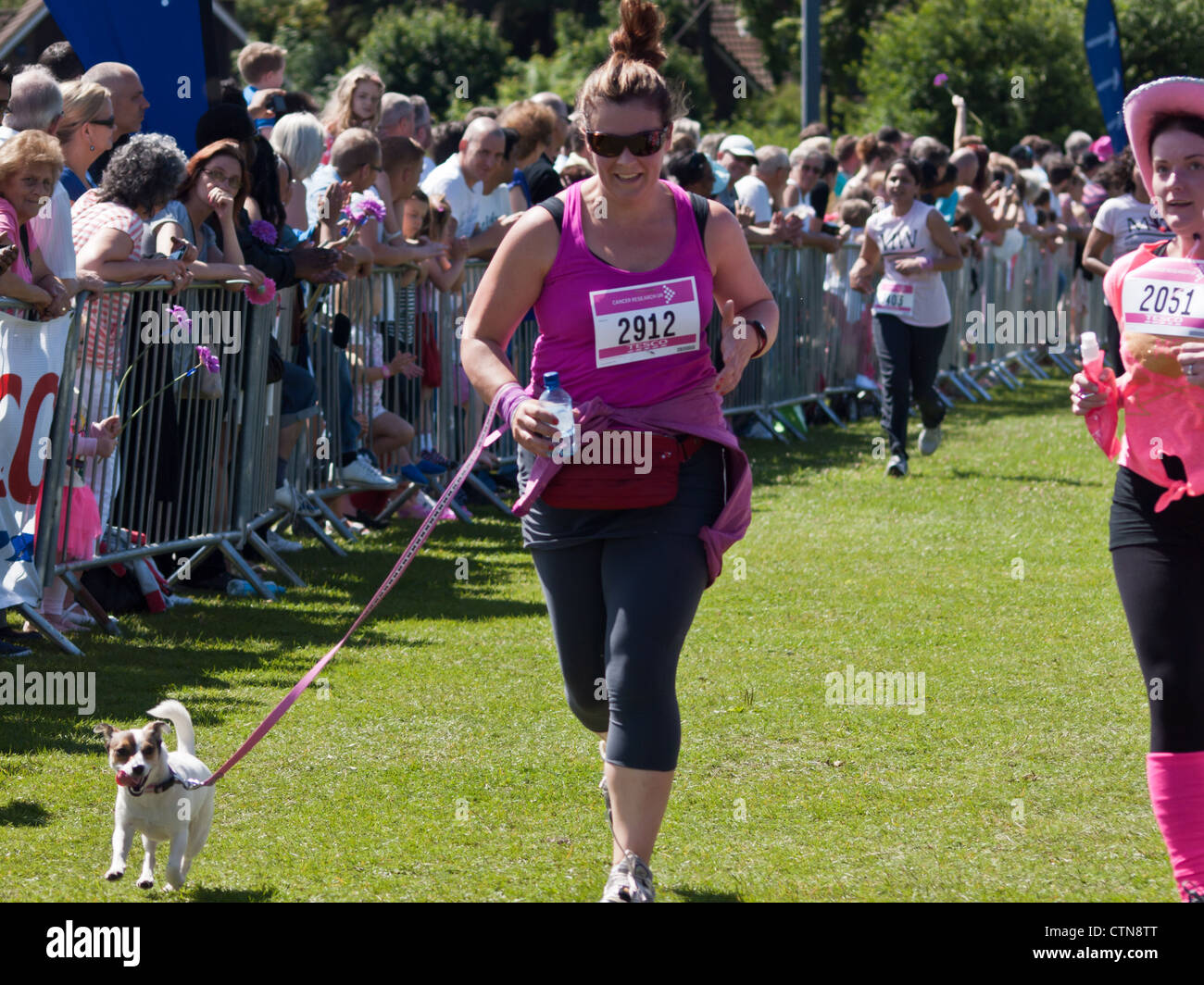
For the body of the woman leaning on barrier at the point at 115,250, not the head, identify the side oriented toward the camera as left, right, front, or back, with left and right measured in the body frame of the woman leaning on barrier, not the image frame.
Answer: right

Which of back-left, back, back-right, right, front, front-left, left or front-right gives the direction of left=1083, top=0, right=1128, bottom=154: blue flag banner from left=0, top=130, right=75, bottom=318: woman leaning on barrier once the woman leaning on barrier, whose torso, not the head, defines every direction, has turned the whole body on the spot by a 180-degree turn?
right

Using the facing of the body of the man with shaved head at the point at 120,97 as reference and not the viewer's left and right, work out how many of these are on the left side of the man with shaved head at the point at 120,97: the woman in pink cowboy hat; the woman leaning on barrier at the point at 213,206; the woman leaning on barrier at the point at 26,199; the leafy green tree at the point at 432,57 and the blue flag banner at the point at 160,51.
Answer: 2

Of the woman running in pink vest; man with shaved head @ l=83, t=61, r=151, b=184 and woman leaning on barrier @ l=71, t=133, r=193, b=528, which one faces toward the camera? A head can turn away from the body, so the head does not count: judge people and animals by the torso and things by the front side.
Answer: the woman running in pink vest

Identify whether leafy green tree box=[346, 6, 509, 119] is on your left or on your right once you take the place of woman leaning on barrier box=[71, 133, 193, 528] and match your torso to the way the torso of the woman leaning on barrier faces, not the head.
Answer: on your left

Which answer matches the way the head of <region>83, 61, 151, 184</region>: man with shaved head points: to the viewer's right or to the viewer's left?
to the viewer's right

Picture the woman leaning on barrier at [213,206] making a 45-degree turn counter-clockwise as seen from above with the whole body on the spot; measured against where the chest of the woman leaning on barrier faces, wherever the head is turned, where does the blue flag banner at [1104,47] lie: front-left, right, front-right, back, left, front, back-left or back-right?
front-left

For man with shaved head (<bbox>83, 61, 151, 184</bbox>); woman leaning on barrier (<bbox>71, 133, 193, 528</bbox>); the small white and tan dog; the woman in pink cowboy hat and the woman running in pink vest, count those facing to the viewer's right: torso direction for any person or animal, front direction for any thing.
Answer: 2

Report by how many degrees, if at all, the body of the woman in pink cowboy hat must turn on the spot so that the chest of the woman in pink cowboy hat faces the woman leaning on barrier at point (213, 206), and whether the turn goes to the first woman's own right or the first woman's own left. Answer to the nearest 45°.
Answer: approximately 135° to the first woman's own right

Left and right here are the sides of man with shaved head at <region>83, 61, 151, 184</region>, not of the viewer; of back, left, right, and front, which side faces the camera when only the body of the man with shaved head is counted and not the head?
right

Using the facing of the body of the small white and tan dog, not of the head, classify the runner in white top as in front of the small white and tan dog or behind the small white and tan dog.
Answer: behind

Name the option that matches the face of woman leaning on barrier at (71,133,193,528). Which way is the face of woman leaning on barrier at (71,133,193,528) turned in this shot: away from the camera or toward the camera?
away from the camera

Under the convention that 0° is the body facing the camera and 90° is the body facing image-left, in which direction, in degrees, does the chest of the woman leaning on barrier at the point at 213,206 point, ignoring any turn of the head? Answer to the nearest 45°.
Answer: approximately 315°

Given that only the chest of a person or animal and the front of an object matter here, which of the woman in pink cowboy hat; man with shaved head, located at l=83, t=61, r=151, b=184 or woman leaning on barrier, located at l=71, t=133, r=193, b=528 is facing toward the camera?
the woman in pink cowboy hat

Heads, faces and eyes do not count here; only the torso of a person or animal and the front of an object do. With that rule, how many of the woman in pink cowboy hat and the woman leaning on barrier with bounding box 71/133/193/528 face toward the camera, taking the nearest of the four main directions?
1

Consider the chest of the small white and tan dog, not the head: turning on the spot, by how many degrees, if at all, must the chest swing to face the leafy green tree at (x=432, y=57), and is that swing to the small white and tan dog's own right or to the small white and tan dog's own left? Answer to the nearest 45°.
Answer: approximately 135° to the small white and tan dog's own right

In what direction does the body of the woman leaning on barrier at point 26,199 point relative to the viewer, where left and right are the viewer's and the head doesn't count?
facing the viewer and to the right of the viewer
